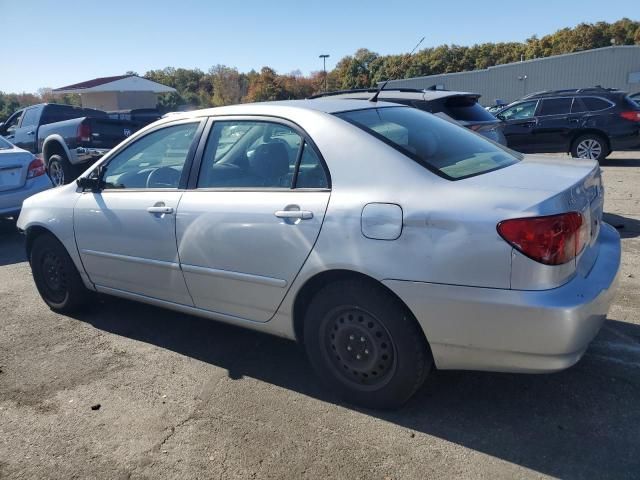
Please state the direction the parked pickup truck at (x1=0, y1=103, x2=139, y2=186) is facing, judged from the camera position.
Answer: facing away from the viewer and to the left of the viewer

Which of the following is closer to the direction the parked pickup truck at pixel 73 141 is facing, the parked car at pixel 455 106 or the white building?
the white building

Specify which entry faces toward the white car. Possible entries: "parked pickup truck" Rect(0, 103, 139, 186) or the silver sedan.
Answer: the silver sedan

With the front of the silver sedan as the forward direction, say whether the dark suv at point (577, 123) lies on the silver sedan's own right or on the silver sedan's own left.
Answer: on the silver sedan's own right

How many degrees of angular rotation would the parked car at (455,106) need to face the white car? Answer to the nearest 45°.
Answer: approximately 45° to its left

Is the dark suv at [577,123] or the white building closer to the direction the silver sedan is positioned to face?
the white building

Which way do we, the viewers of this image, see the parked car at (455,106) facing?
facing away from the viewer and to the left of the viewer

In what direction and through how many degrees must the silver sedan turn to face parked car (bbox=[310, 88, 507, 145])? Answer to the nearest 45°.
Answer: approximately 45° to its right

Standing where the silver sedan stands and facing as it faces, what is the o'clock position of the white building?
The white building is roughly at 1 o'clock from the silver sedan.

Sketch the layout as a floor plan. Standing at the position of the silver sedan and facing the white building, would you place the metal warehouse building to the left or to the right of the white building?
right

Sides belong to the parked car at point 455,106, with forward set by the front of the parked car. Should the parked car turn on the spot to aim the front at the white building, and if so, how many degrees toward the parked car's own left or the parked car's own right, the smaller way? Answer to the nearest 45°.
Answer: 0° — it already faces it

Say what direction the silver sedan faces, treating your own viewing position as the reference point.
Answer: facing away from the viewer and to the left of the viewer

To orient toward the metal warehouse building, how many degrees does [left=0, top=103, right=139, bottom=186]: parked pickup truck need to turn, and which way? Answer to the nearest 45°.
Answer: approximately 90° to its right

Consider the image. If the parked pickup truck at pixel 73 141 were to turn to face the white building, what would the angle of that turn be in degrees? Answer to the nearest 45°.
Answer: approximately 45° to its right
